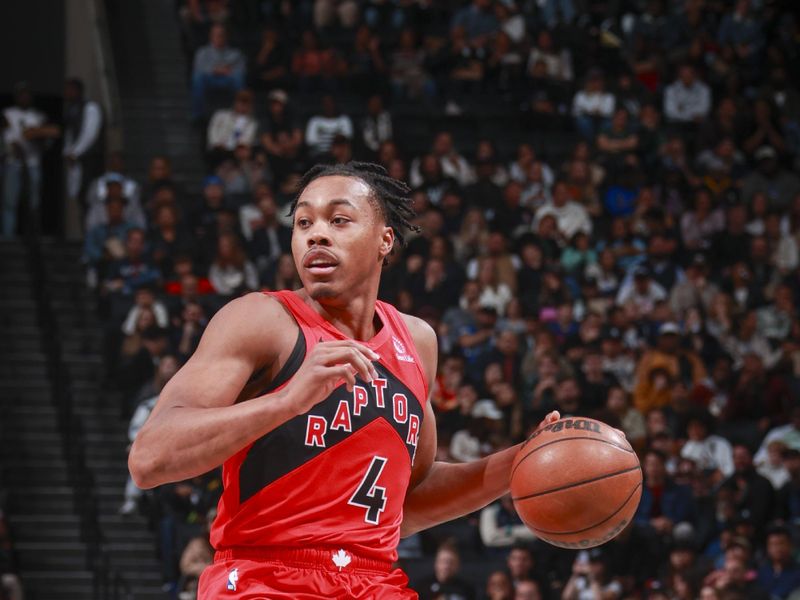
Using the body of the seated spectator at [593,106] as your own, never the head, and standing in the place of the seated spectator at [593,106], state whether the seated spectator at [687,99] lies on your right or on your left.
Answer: on your left

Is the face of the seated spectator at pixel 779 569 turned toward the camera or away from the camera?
toward the camera

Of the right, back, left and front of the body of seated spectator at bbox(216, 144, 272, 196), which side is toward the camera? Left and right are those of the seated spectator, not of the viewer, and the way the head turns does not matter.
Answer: front

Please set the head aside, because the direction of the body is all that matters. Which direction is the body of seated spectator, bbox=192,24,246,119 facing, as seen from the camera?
toward the camera

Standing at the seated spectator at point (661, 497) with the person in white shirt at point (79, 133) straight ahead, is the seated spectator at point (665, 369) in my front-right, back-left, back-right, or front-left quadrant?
front-right

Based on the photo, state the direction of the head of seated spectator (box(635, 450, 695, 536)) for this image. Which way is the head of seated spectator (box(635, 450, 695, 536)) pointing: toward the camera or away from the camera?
toward the camera

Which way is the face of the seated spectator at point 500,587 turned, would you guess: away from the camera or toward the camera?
toward the camera

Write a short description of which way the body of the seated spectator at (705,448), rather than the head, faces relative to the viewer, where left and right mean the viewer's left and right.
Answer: facing the viewer and to the left of the viewer

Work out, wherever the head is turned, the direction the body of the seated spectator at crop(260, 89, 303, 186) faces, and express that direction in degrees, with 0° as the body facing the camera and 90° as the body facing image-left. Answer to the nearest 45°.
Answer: approximately 0°

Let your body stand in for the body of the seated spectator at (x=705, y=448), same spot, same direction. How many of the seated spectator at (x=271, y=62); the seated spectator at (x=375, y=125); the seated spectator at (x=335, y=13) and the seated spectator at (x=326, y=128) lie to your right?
4

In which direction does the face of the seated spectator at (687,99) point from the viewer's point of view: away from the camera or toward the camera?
toward the camera

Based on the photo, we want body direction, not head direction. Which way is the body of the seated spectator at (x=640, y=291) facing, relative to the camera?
toward the camera

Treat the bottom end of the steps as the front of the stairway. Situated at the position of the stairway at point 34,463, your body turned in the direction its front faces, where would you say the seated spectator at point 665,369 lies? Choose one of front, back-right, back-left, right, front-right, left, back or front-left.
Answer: left

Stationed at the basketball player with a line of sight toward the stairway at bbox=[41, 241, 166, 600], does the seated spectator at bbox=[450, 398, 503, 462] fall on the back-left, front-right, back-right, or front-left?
front-right

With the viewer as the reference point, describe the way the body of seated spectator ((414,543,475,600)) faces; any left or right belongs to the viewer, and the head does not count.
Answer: facing the viewer
